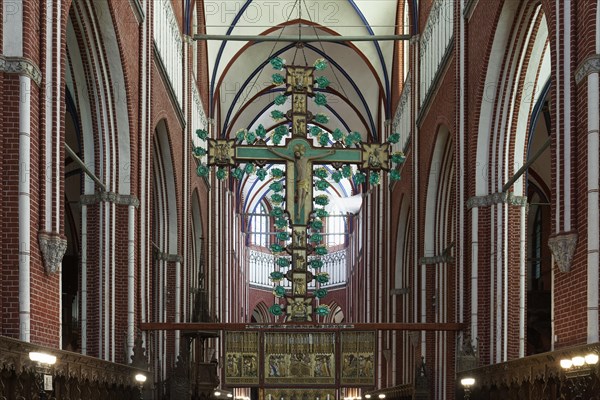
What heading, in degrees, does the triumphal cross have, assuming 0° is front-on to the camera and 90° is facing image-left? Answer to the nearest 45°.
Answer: approximately 0°
